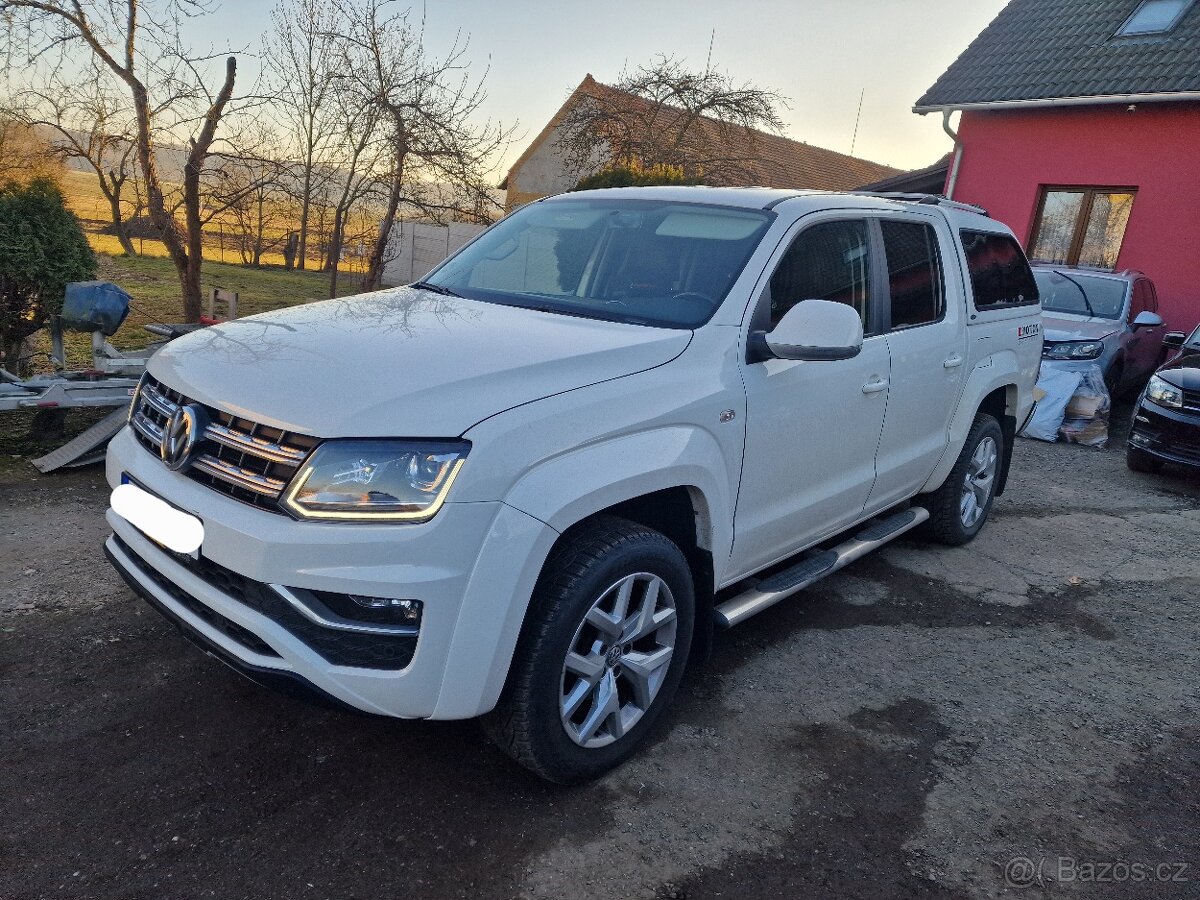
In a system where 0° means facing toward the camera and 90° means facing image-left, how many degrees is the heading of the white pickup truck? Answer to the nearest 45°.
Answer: approximately 45°

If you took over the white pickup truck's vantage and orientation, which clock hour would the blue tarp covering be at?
The blue tarp covering is roughly at 3 o'clock from the white pickup truck.

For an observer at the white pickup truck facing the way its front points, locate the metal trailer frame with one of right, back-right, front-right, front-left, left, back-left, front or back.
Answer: right

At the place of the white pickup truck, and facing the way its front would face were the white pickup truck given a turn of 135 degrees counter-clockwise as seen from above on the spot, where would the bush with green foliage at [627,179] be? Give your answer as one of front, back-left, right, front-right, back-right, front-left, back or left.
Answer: left

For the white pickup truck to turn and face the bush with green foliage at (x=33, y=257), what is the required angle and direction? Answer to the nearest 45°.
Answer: approximately 90° to its right

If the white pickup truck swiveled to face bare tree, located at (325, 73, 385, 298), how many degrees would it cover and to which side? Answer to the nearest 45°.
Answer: approximately 135° to its right

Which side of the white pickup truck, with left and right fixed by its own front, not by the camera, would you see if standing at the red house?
back
